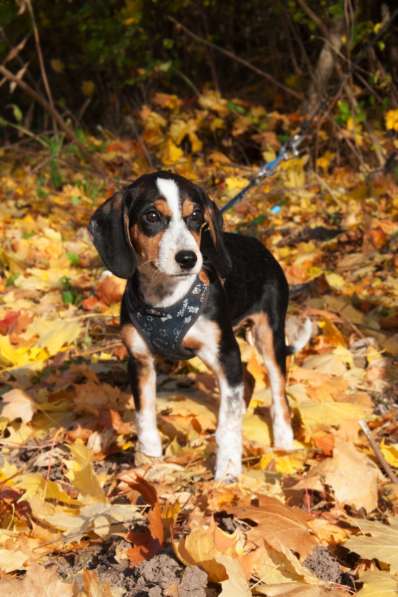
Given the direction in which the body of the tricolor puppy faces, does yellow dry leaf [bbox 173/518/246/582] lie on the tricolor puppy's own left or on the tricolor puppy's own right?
on the tricolor puppy's own left

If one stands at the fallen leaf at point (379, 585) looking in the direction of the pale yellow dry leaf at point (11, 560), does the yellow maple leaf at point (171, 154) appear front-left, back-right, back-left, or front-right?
front-right

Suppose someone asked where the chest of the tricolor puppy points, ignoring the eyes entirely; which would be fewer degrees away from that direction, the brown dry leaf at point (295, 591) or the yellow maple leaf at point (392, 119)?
the brown dry leaf

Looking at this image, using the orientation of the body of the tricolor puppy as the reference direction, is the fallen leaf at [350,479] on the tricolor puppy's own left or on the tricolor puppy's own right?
on the tricolor puppy's own left

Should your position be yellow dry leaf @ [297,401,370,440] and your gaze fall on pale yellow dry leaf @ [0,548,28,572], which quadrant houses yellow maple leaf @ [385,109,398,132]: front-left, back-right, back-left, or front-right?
back-right

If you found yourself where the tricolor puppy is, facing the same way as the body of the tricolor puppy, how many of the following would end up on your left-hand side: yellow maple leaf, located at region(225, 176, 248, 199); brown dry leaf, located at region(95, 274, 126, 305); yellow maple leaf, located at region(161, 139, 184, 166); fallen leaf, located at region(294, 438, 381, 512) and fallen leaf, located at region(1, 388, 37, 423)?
1

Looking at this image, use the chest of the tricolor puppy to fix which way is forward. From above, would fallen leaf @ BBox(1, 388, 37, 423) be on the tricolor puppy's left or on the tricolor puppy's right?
on the tricolor puppy's right

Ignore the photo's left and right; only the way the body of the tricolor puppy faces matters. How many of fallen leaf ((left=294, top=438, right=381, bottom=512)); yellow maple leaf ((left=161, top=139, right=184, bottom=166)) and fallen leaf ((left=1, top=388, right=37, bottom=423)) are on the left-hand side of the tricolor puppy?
1

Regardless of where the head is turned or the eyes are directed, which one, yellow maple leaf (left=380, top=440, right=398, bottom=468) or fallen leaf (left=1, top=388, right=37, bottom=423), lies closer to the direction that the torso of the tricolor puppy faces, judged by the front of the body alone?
the fallen leaf

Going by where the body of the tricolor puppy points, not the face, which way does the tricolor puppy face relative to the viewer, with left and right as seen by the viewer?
facing the viewer and to the left of the viewer

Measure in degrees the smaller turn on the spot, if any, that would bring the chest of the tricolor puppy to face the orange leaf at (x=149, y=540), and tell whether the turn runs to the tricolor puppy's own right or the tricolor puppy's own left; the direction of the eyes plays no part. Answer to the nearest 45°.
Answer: approximately 45° to the tricolor puppy's own left
